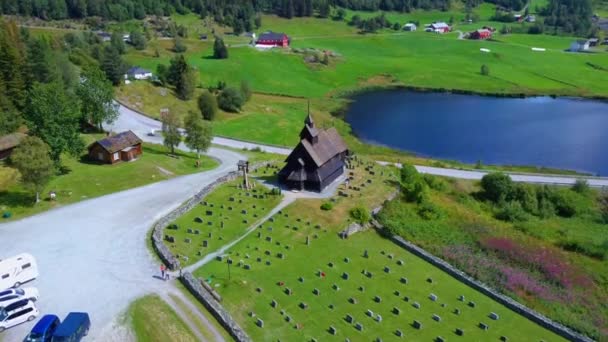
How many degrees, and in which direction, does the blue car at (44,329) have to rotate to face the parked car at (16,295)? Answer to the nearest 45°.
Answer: approximately 135° to its right

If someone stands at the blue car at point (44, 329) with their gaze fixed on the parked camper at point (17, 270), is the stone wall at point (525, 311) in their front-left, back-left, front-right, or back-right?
back-right

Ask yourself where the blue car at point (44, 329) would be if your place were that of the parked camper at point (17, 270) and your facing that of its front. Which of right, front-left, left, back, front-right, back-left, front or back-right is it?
left

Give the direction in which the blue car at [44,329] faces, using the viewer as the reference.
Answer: facing the viewer and to the left of the viewer

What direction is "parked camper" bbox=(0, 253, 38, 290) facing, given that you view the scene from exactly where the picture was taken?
facing to the right of the viewer

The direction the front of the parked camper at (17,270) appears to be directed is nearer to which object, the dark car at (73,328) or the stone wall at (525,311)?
the stone wall

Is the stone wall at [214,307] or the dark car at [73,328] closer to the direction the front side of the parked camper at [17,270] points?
the stone wall
